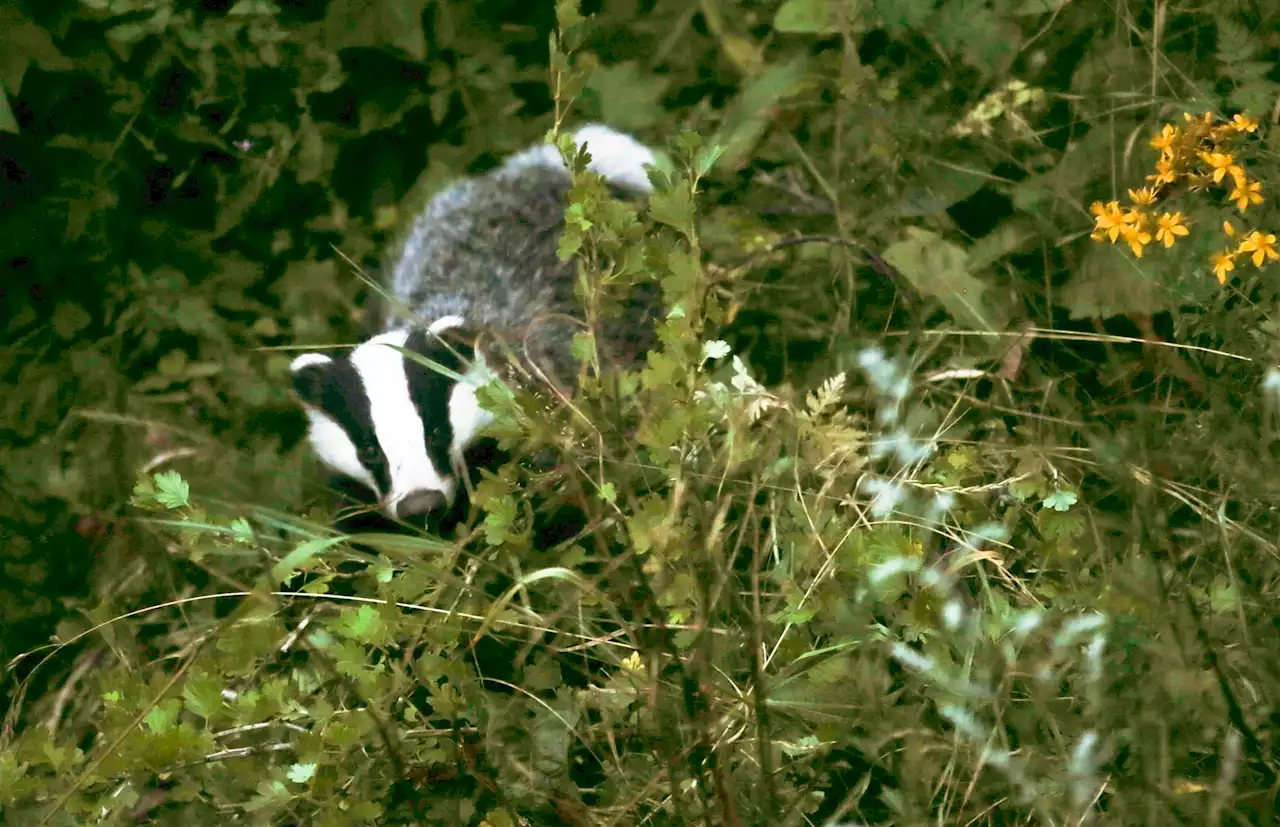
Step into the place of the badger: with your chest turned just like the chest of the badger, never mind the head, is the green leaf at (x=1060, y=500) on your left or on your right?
on your left

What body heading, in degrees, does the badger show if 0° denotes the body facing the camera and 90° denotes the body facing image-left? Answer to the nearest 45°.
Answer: approximately 45°

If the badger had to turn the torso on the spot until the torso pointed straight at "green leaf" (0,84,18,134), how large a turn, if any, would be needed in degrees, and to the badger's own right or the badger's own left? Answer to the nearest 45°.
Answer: approximately 45° to the badger's own right
